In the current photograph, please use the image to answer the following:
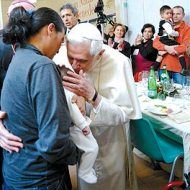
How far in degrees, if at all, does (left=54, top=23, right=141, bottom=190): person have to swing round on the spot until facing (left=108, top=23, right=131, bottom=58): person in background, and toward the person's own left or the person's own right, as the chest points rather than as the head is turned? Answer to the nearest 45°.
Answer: approximately 135° to the person's own right

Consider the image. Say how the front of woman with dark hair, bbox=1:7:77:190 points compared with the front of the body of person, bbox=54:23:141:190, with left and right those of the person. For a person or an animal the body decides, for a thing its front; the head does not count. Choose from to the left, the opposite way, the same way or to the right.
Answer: the opposite way

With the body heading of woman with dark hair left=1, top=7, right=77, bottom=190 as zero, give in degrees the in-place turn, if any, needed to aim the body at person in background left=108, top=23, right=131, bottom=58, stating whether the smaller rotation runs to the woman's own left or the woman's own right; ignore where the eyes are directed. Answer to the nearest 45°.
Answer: approximately 45° to the woman's own left

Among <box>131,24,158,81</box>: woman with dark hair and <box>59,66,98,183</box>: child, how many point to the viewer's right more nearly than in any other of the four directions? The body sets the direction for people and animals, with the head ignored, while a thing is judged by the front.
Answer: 1

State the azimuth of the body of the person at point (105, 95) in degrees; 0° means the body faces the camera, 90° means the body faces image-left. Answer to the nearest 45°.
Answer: approximately 45°

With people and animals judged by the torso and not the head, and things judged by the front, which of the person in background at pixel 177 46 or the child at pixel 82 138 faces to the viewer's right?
the child

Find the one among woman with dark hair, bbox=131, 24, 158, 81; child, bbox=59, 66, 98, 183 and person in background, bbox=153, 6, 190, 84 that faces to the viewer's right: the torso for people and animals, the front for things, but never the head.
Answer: the child
